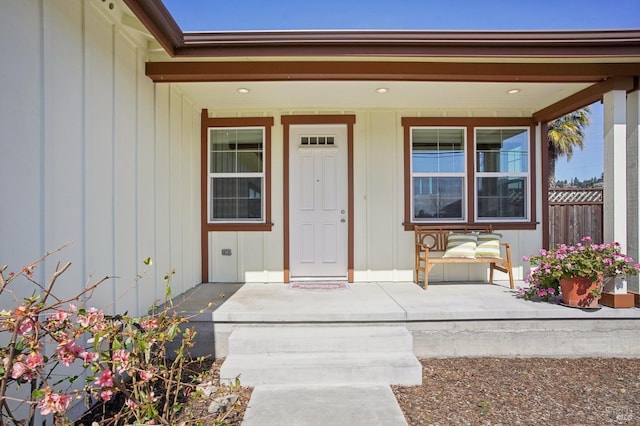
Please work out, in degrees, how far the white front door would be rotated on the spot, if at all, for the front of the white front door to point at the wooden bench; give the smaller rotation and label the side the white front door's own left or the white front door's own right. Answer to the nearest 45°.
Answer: approximately 90° to the white front door's own left

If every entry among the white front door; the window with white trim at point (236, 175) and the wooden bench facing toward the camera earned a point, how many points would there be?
3

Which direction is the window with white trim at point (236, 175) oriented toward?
toward the camera

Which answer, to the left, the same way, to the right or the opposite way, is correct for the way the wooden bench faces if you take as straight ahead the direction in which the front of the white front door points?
the same way

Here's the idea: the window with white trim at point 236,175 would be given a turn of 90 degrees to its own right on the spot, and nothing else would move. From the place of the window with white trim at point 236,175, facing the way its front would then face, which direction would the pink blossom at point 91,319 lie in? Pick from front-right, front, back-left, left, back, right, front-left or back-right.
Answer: left

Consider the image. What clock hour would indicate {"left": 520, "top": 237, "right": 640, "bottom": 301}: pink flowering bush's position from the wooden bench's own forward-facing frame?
The pink flowering bush is roughly at 10 o'clock from the wooden bench.

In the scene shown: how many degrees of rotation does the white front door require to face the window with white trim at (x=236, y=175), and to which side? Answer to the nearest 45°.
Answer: approximately 90° to its right

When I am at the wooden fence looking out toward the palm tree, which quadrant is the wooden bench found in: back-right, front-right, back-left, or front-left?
back-left

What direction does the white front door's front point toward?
toward the camera

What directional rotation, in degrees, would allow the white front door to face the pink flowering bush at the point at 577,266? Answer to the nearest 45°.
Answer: approximately 45° to its left

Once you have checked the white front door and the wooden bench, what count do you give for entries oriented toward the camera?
2

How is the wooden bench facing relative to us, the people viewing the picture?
facing the viewer

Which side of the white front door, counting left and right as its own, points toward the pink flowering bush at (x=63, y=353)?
front

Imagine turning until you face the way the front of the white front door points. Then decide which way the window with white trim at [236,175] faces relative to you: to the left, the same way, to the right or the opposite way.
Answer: the same way

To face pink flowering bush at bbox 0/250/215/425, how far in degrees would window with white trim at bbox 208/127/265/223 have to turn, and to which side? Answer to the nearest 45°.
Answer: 0° — it already faces it

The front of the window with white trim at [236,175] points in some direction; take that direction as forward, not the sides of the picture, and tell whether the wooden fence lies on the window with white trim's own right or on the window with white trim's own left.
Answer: on the window with white trim's own left
